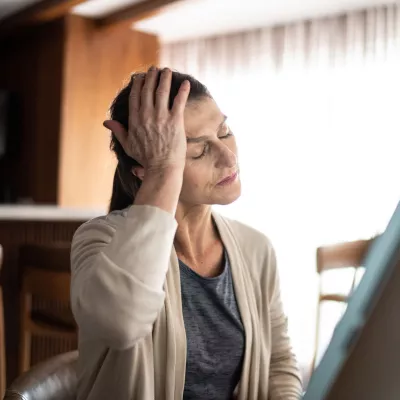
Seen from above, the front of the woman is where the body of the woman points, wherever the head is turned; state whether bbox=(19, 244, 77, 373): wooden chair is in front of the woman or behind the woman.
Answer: behind

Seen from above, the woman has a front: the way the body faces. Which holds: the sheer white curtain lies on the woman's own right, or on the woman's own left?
on the woman's own left

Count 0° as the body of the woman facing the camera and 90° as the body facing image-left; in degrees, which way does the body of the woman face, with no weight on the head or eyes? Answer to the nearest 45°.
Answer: approximately 315°

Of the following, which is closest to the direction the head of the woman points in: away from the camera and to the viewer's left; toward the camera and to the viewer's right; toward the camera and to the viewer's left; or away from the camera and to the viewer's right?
toward the camera and to the viewer's right
